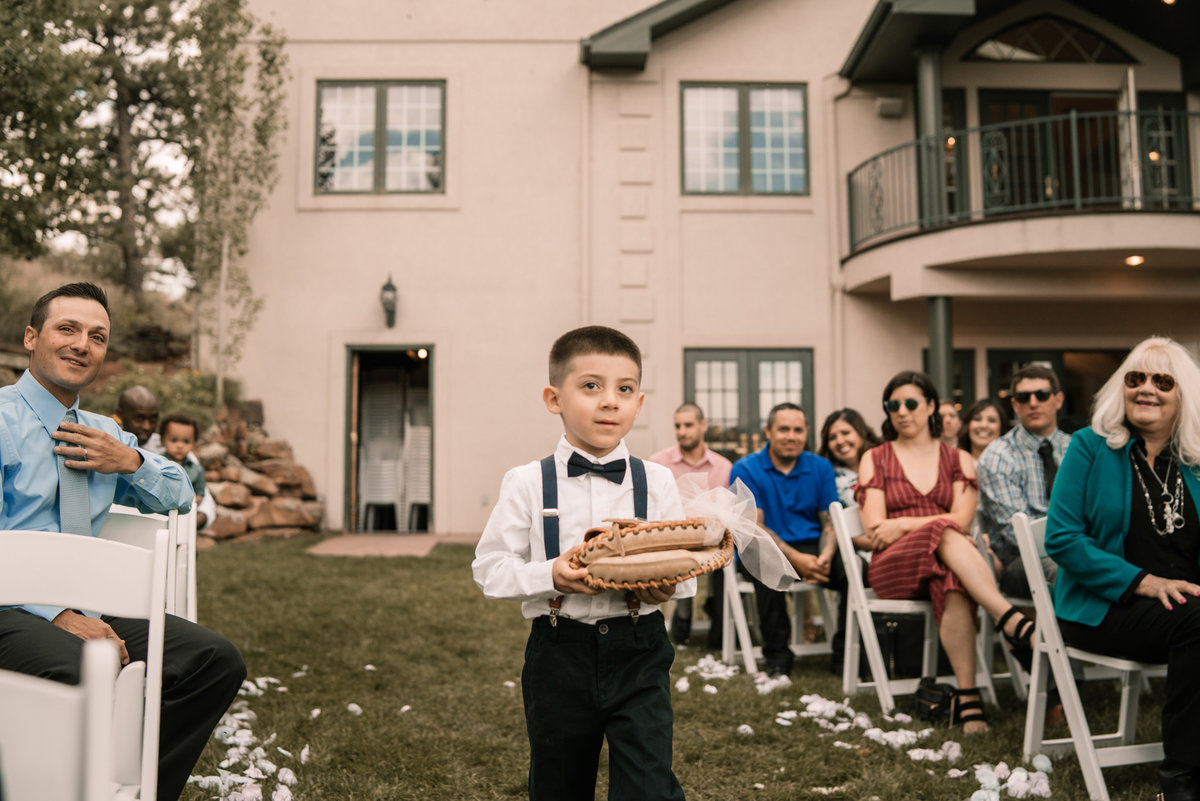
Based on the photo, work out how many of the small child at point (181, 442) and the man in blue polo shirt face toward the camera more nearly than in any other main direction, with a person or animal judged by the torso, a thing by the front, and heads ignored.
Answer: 2

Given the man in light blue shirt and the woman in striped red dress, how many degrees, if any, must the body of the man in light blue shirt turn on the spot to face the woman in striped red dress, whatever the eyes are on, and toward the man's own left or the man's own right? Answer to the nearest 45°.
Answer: approximately 45° to the man's own left

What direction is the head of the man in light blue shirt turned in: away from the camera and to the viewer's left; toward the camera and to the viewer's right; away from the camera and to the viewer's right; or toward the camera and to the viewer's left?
toward the camera and to the viewer's right

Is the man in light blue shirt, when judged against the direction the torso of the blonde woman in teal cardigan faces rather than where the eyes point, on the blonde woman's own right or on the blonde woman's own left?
on the blonde woman's own right

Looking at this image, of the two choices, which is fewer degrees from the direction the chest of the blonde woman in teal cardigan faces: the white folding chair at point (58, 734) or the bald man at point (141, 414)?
the white folding chair

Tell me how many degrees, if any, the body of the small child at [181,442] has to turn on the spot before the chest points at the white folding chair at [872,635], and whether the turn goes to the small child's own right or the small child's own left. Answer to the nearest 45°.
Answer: approximately 45° to the small child's own left
